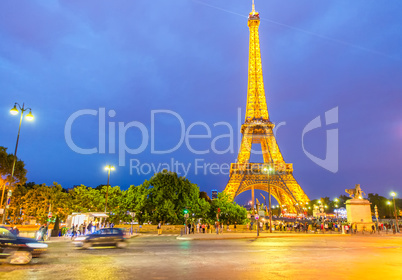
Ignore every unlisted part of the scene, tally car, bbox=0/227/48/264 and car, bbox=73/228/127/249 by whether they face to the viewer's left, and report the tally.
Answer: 1

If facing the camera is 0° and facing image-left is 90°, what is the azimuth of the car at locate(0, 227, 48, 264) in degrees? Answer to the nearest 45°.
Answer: approximately 270°

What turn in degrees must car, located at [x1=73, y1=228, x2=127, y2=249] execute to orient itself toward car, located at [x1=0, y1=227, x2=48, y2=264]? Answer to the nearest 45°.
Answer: approximately 45° to its left

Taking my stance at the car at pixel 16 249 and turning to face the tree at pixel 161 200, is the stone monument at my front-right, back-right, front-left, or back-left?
front-right

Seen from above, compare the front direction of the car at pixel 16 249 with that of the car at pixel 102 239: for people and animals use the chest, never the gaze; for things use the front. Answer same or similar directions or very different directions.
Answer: very different directions

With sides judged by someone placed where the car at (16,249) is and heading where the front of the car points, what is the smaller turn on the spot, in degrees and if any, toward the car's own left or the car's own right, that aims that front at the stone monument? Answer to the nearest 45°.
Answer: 0° — it already faces it

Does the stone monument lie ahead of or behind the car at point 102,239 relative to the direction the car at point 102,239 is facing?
behind

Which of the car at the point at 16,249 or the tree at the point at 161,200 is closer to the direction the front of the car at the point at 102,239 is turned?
the car

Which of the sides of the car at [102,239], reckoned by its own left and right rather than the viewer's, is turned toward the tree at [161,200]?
right

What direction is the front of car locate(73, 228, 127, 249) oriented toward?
to the viewer's left

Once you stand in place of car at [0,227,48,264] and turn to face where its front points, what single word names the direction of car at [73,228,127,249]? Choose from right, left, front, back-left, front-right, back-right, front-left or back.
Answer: front-left
